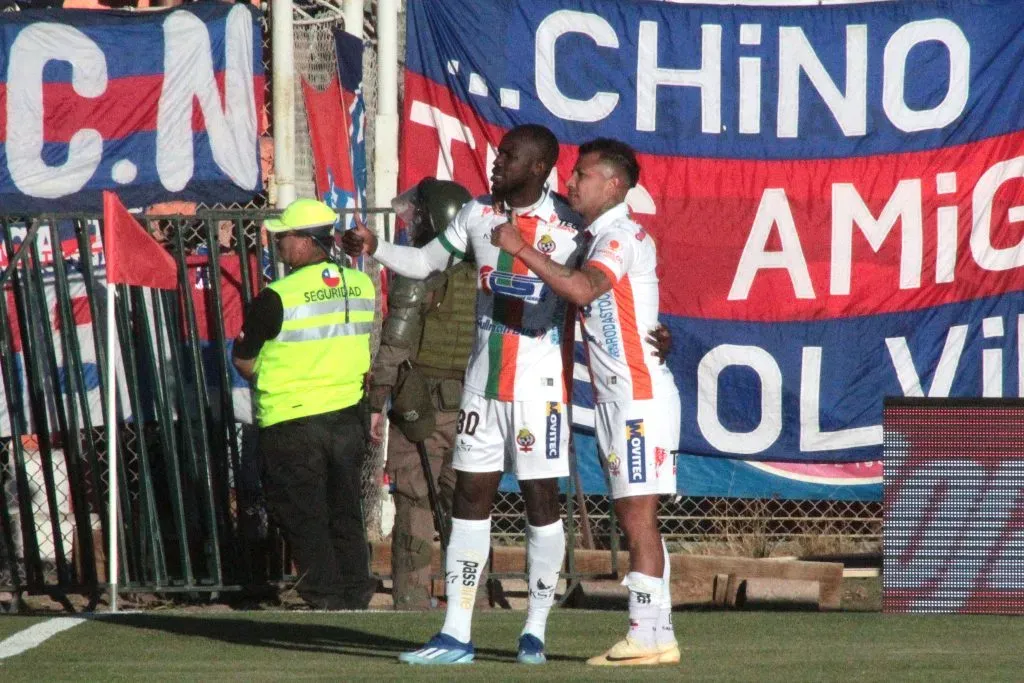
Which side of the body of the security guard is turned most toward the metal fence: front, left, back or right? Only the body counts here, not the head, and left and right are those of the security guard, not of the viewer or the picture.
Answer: front

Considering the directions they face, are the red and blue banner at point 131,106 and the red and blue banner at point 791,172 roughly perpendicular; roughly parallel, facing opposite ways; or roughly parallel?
roughly parallel

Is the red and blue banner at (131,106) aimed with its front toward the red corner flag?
yes

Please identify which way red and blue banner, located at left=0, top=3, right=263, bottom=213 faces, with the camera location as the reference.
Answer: facing the viewer

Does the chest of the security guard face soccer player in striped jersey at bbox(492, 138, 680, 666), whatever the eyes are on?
no

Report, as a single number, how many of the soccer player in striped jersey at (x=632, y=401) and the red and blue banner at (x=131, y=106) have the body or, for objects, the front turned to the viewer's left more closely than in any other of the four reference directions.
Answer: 1

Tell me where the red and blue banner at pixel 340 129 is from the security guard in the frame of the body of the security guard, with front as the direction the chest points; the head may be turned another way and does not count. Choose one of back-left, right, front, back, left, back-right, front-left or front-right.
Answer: front-right

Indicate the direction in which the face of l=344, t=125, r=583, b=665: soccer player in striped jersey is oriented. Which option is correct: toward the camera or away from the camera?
toward the camera

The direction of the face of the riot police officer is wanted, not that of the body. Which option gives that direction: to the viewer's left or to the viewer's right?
to the viewer's left

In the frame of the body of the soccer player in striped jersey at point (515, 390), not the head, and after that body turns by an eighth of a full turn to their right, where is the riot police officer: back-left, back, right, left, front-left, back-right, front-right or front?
right

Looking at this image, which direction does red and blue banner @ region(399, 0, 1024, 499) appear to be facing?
toward the camera

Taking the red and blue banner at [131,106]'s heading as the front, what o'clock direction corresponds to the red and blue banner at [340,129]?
the red and blue banner at [340,129] is roughly at 9 o'clock from the red and blue banner at [131,106].

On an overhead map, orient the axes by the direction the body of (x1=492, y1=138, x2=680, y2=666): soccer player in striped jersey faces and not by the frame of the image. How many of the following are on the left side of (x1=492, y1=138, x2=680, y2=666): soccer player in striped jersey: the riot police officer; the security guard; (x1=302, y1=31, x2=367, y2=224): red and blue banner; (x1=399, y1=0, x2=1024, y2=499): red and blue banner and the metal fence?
0

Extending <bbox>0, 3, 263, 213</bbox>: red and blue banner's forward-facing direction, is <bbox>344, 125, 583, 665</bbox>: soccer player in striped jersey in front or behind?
in front

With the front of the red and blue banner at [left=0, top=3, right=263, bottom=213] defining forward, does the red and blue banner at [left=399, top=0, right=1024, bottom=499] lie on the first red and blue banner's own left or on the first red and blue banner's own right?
on the first red and blue banner's own left

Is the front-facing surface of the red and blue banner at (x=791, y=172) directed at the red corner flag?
no
